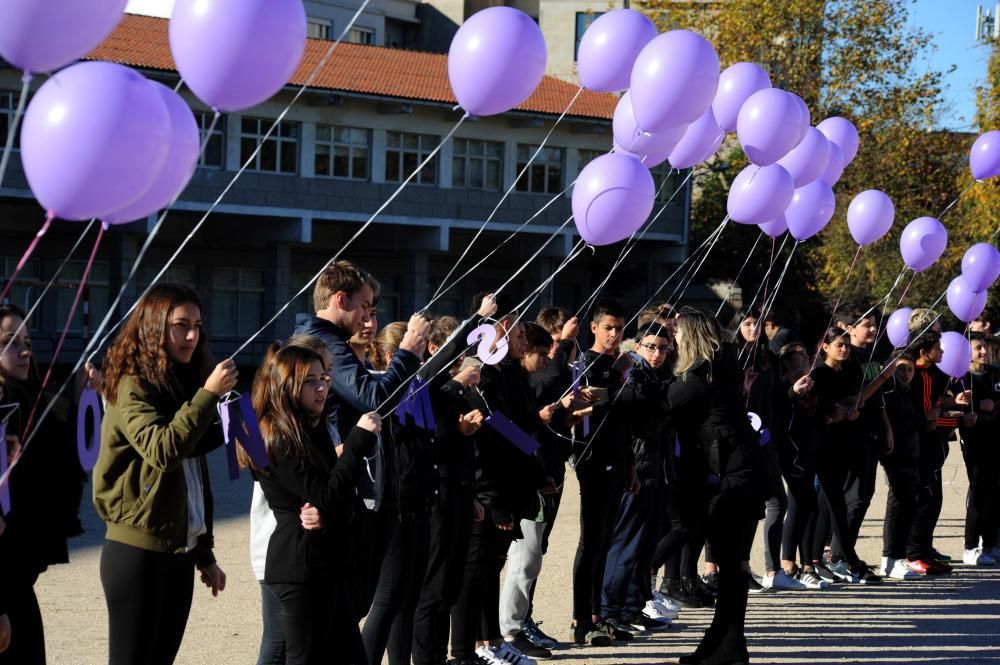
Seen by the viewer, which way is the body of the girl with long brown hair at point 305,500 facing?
to the viewer's right

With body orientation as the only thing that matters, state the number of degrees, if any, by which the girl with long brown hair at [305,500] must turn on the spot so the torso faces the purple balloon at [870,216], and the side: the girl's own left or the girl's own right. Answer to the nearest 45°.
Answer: approximately 45° to the girl's own left

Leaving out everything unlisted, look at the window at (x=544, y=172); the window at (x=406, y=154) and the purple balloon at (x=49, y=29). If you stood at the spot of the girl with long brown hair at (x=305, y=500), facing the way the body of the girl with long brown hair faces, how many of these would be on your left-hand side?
2

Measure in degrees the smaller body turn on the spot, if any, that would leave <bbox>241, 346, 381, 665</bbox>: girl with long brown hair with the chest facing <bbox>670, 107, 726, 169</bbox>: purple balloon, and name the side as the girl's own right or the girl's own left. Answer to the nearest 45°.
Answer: approximately 45° to the girl's own left

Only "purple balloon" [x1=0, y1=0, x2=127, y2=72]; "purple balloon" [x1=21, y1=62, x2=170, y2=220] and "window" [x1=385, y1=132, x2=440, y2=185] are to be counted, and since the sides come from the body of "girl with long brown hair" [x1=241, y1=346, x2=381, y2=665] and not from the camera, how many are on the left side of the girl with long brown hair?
1

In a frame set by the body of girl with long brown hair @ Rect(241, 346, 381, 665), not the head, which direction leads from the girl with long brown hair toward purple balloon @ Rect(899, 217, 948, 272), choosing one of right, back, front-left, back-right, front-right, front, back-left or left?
front-left
